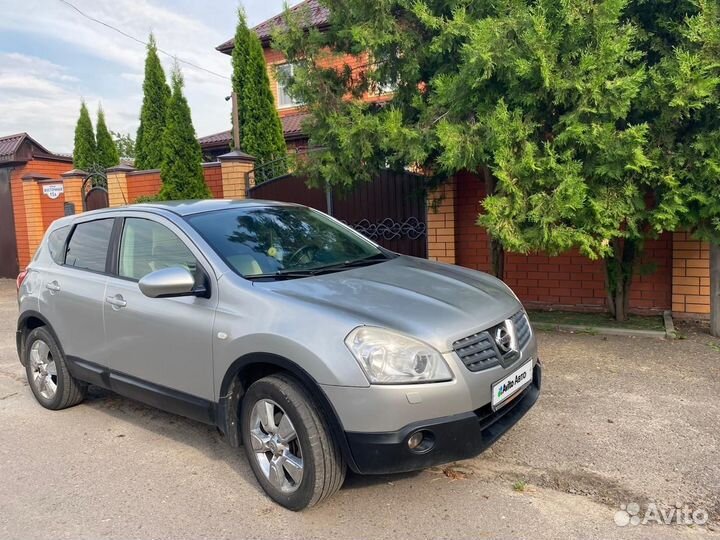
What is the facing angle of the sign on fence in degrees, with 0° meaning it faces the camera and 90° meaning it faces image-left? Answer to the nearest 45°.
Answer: approximately 0°

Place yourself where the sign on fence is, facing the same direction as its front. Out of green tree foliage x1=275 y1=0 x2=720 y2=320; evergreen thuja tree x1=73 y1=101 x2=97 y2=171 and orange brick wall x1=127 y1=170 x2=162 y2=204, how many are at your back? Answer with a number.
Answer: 1

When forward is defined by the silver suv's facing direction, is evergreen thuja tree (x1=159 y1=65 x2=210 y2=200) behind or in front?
behind

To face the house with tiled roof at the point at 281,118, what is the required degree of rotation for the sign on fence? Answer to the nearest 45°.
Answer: approximately 135° to its left

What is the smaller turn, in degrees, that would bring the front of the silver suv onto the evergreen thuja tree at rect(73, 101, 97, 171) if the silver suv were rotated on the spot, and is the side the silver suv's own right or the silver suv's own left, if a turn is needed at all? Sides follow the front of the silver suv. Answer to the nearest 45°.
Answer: approximately 135° to the silver suv's own left

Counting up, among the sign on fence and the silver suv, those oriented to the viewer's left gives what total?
0

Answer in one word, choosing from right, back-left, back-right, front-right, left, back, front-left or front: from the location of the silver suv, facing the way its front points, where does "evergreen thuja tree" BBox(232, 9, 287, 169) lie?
back-left

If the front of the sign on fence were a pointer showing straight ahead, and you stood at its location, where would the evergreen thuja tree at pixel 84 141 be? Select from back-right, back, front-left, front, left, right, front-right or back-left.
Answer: back

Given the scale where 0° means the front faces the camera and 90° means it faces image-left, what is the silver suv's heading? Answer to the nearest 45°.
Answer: approximately 315°
